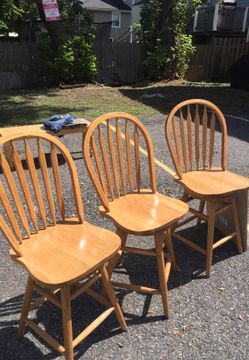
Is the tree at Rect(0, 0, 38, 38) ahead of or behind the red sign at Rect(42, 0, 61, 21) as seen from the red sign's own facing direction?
behind

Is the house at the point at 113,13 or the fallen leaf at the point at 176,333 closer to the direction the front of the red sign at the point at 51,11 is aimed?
the fallen leaf

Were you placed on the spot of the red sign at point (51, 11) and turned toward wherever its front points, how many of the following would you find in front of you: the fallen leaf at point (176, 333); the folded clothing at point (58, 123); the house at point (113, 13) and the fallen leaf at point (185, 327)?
3

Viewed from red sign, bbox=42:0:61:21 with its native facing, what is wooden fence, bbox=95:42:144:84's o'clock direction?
The wooden fence is roughly at 8 o'clock from the red sign.

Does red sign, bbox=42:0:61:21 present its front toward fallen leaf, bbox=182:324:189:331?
yes

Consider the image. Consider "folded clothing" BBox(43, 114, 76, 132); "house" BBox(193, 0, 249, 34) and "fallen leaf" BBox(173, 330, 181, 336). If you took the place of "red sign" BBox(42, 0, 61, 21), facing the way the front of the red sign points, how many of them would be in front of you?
2

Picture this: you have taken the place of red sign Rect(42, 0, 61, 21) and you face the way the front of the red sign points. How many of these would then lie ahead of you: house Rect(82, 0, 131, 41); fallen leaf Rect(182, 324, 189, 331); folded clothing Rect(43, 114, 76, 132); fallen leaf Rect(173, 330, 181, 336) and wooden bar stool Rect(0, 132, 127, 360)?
4

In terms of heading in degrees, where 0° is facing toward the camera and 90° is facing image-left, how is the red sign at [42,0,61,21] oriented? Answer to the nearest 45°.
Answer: approximately 0°
